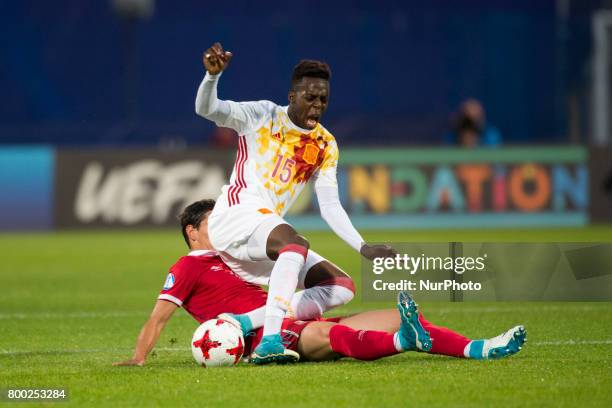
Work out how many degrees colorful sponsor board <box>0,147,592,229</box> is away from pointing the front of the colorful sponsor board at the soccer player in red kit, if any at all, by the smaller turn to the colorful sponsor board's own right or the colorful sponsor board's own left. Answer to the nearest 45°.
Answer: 0° — it already faces them

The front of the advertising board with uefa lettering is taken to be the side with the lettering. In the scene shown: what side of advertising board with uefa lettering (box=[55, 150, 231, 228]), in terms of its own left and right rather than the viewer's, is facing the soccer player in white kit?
front

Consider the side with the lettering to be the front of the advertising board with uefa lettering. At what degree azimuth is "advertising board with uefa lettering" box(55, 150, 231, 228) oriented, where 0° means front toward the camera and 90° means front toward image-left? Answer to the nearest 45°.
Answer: approximately 0°

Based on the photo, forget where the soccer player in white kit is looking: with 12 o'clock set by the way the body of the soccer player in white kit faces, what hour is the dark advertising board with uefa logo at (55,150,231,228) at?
The dark advertising board with uefa logo is roughly at 7 o'clock from the soccer player in white kit.

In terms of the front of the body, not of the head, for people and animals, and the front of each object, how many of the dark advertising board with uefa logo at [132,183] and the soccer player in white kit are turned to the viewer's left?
0

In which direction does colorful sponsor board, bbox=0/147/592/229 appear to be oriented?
toward the camera

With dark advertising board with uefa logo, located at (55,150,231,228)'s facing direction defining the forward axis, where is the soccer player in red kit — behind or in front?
in front

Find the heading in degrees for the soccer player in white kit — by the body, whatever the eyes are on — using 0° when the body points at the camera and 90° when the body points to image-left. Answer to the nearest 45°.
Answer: approximately 315°

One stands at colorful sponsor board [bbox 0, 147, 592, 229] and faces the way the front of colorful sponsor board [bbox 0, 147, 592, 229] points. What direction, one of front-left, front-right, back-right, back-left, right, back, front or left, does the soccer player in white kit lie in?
front

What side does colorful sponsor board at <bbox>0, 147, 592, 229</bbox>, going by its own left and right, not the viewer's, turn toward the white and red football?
front
